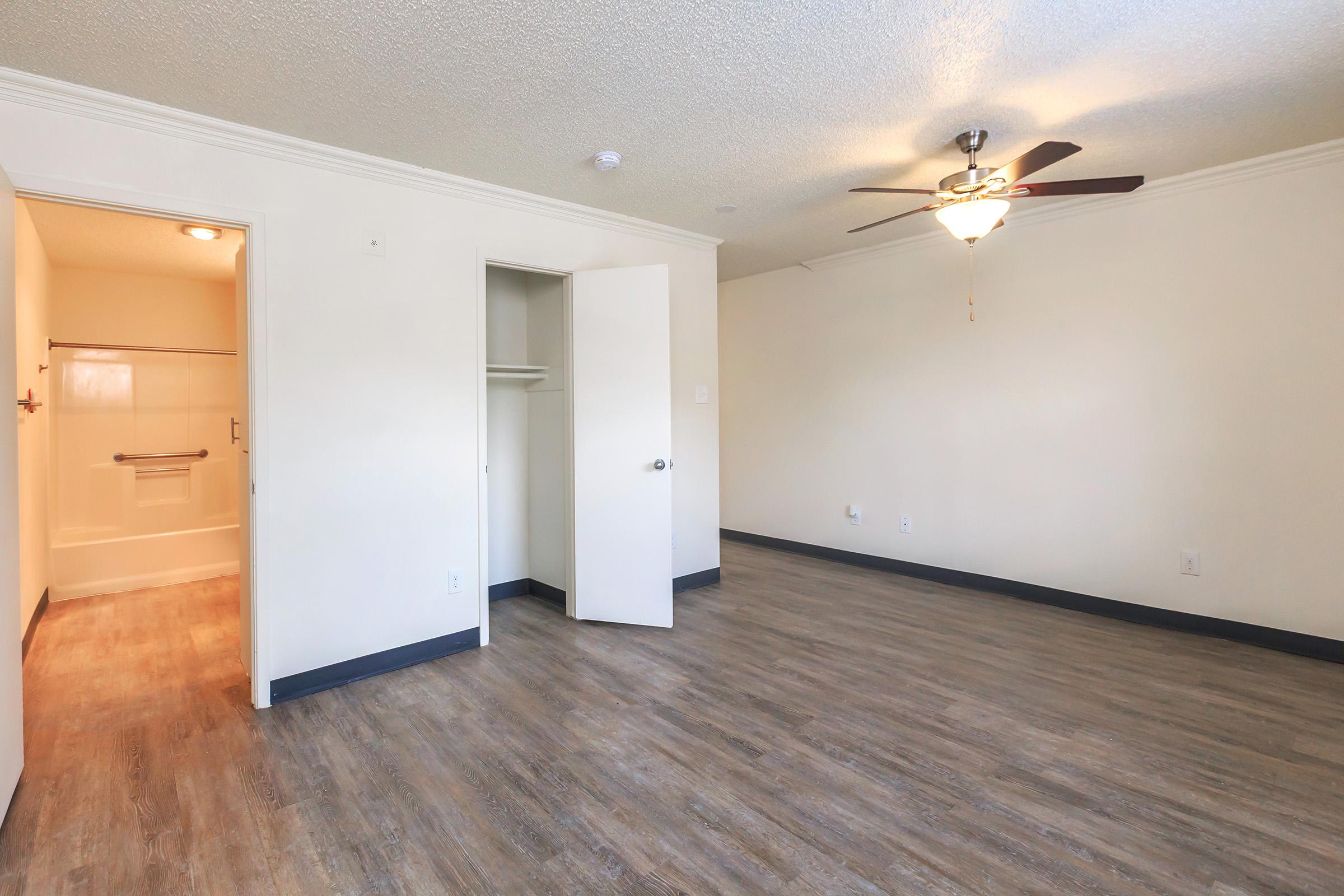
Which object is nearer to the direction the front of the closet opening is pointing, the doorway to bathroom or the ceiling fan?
the ceiling fan

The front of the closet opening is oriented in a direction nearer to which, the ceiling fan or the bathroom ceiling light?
the ceiling fan

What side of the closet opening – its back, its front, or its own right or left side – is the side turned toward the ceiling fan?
front

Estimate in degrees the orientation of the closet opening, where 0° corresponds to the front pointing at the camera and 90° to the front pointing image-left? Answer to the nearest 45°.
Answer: approximately 315°

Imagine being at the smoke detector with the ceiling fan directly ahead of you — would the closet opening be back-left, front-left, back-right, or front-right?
back-left

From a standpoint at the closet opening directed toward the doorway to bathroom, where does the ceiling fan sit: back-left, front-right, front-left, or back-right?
back-left

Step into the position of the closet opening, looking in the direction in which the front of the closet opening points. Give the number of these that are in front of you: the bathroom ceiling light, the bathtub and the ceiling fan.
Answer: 1

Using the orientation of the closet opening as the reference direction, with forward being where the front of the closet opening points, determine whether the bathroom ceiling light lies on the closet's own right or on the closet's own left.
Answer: on the closet's own right

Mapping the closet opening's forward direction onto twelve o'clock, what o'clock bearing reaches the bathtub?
The bathtub is roughly at 5 o'clock from the closet opening.

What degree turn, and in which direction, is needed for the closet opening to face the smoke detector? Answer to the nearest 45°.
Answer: approximately 45° to its right
